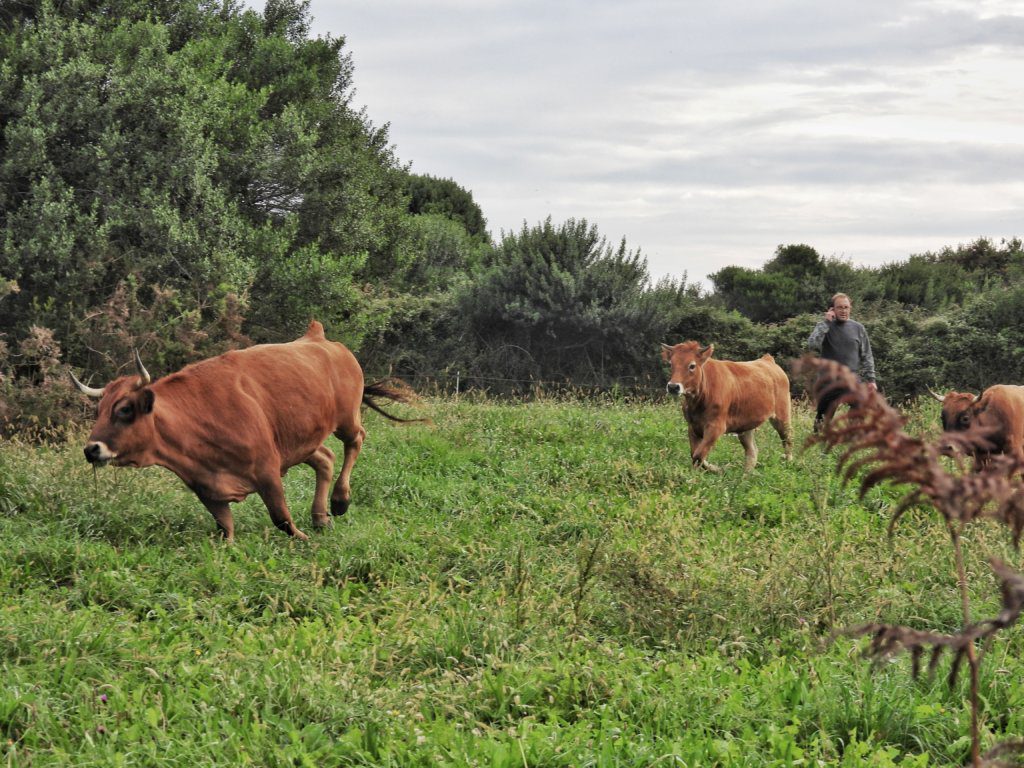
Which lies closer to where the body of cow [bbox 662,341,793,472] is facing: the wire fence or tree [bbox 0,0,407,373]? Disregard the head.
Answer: the tree

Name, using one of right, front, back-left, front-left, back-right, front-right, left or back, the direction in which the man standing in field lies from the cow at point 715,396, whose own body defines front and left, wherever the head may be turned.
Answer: back

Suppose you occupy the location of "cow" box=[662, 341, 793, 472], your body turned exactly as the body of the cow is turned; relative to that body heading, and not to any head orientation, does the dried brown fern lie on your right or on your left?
on your left

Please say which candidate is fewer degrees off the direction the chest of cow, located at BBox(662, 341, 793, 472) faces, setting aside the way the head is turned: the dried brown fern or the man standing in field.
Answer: the dried brown fern

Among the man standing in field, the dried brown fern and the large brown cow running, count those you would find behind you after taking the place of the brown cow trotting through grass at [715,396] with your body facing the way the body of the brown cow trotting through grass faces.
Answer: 1

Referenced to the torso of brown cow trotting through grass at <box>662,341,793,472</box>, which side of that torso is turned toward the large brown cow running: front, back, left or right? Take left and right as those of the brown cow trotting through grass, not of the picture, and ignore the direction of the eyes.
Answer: front

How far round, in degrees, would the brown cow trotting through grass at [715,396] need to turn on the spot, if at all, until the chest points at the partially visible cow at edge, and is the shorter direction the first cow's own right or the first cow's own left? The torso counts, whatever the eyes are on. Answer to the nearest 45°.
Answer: approximately 135° to the first cow's own left

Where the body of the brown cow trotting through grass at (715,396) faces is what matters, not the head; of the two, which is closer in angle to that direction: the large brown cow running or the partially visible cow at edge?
the large brown cow running

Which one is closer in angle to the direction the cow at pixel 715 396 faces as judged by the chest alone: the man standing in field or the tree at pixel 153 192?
the tree

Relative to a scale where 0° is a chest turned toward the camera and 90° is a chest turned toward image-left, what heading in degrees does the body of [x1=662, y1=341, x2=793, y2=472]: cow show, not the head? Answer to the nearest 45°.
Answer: approximately 45°
